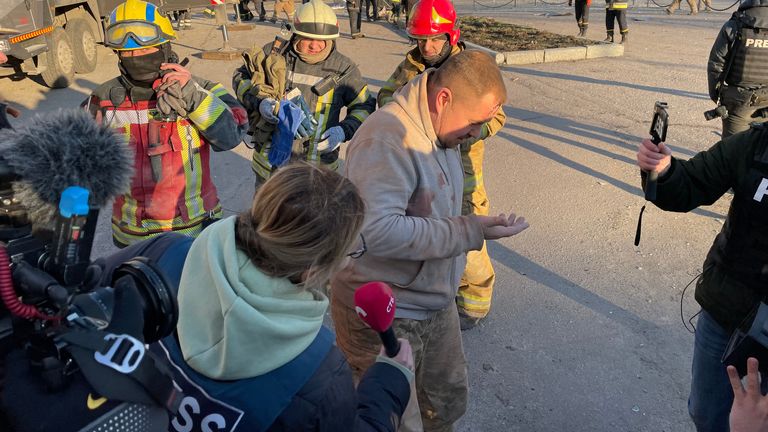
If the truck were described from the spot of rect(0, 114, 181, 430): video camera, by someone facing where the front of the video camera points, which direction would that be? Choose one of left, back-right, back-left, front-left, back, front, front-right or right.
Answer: front-left

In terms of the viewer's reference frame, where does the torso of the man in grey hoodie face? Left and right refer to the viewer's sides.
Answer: facing to the right of the viewer

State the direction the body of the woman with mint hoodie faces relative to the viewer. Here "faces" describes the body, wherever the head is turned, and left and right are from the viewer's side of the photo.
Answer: facing away from the viewer and to the right of the viewer

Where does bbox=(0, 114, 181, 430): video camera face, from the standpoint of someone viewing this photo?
facing away from the viewer and to the right of the viewer

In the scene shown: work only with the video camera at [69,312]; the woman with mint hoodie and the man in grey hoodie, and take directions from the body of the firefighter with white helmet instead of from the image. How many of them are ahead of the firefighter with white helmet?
3

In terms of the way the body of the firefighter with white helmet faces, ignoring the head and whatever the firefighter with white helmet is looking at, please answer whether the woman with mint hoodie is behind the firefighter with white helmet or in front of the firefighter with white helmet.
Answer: in front

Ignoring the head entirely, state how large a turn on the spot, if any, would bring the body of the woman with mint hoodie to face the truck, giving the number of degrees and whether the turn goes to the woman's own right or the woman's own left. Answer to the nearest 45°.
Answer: approximately 45° to the woman's own left

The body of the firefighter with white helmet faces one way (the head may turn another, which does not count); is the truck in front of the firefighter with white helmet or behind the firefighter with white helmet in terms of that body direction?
behind

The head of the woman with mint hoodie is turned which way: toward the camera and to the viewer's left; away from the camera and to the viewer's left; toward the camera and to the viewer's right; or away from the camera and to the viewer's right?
away from the camera and to the viewer's right
